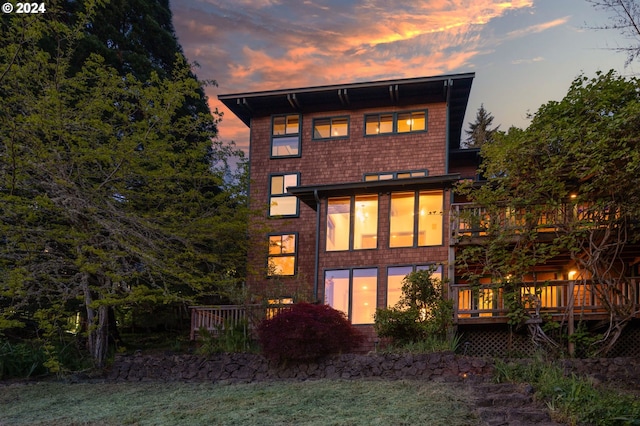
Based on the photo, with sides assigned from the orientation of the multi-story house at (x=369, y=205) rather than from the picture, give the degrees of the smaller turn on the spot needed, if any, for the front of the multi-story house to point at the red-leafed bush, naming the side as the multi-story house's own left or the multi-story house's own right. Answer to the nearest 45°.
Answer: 0° — it already faces it

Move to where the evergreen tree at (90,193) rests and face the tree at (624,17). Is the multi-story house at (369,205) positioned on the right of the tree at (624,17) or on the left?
left

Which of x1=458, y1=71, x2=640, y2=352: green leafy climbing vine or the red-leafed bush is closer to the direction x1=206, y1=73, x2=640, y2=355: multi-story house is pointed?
the red-leafed bush

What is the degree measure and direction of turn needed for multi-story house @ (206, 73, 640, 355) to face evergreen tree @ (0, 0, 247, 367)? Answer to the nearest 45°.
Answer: approximately 45° to its right

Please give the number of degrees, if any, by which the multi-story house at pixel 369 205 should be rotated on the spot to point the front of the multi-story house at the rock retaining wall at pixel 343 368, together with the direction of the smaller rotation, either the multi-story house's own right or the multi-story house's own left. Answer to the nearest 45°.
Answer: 0° — it already faces it

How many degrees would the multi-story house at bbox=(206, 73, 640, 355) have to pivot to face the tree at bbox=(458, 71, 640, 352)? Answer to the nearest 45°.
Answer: approximately 45° to its left

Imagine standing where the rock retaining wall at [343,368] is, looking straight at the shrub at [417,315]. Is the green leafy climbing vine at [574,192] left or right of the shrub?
right

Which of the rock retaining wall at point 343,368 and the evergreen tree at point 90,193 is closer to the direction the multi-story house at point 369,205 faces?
the rock retaining wall

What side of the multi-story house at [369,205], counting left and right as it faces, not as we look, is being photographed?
front
